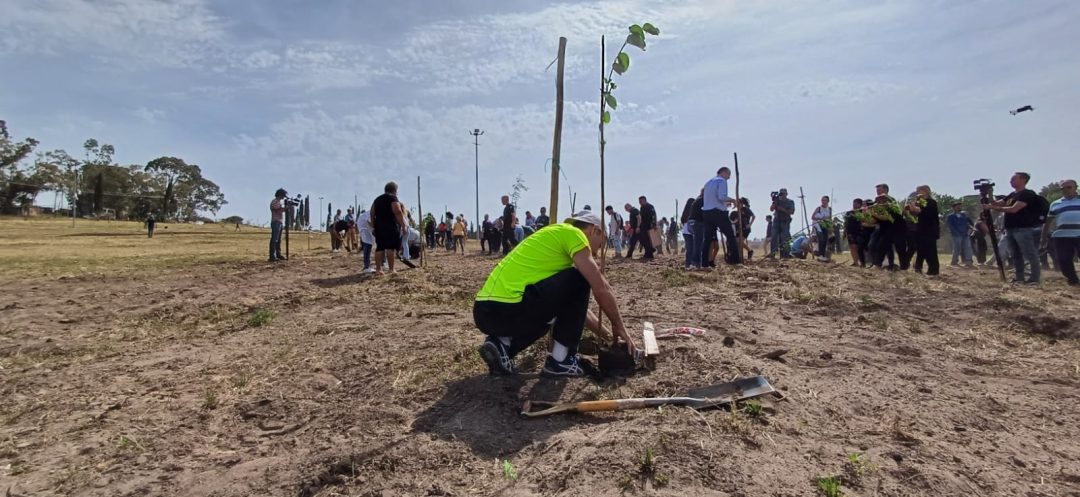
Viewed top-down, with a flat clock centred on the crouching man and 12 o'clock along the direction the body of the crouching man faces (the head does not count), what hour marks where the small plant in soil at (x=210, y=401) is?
The small plant in soil is roughly at 6 o'clock from the crouching man.

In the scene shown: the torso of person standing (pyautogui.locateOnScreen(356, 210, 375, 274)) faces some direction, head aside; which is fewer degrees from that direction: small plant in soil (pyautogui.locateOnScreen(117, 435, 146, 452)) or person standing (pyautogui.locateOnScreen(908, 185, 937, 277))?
the person standing

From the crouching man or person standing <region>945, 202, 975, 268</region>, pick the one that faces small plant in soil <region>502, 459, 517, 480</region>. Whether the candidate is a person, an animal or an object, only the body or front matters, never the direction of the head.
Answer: the person standing

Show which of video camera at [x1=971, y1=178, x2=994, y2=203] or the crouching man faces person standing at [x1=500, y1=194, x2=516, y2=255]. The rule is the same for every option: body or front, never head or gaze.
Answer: the video camera

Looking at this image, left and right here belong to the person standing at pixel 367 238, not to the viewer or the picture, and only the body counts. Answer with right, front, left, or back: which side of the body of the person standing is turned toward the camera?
right

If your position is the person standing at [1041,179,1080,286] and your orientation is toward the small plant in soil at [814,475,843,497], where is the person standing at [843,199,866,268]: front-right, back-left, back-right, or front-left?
back-right

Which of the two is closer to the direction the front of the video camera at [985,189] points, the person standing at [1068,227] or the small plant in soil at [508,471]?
the small plant in soil

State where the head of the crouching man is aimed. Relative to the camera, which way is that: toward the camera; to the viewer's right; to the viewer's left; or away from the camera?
to the viewer's right

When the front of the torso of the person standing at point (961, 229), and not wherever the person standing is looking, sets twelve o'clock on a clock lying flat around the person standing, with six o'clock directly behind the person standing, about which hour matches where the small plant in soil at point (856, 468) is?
The small plant in soil is roughly at 12 o'clock from the person standing.

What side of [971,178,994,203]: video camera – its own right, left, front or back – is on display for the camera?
left

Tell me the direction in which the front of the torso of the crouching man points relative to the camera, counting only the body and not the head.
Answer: to the viewer's right

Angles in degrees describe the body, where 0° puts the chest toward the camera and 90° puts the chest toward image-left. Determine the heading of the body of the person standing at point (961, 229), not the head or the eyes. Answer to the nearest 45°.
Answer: approximately 0°
